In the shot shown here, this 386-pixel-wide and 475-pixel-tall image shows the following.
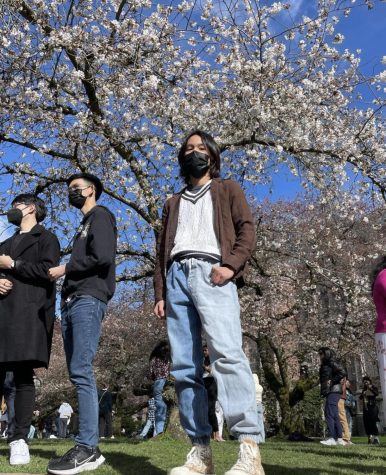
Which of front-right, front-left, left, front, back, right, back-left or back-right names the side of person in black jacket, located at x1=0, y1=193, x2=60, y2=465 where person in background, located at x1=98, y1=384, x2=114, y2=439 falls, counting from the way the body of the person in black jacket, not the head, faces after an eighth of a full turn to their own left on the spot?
back
